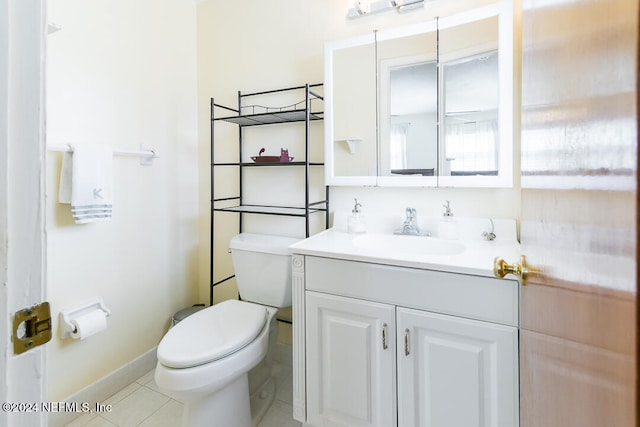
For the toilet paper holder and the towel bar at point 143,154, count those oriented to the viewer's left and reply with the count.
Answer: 0

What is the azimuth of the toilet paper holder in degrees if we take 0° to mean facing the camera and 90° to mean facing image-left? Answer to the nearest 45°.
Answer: approximately 315°

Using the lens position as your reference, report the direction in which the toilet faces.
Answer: facing the viewer and to the left of the viewer

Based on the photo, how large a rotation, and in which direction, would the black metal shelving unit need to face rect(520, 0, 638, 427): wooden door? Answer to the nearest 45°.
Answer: approximately 45° to its left

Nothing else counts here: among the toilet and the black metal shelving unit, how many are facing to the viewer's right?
0

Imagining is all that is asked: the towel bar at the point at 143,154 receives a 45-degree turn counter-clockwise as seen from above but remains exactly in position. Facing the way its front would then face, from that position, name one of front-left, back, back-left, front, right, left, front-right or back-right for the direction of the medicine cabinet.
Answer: front-right

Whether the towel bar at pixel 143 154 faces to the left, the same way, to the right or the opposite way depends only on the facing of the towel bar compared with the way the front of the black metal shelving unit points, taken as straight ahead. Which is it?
to the left

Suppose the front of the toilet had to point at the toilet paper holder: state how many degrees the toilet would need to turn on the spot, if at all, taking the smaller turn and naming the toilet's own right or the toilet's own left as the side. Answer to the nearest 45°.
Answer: approximately 45° to the toilet's own right

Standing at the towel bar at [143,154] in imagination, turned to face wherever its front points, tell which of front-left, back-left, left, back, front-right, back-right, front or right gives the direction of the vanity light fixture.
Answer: front
